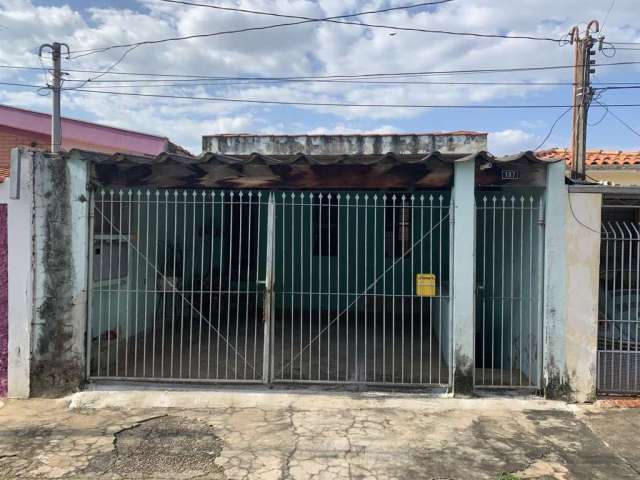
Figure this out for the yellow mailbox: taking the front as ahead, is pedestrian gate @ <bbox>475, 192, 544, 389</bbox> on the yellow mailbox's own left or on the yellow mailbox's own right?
on the yellow mailbox's own left

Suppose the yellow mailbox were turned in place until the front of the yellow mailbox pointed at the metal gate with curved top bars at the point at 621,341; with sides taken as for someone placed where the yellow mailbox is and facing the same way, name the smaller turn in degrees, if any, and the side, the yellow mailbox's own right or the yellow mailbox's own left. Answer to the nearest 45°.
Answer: approximately 90° to the yellow mailbox's own left

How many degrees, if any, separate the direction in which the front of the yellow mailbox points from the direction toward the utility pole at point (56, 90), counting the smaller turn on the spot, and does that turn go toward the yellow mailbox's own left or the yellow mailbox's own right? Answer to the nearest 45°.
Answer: approximately 135° to the yellow mailbox's own right

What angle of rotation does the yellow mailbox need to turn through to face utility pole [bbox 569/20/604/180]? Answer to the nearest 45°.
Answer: approximately 135° to its left

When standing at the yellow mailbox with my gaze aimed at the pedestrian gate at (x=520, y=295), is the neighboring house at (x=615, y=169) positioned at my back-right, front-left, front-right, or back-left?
front-left

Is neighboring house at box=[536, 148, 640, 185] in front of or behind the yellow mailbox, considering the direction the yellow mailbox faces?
behind

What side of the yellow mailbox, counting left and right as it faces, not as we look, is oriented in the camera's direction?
front
